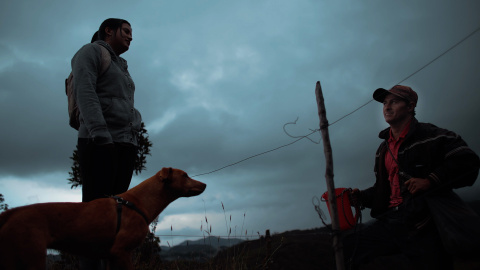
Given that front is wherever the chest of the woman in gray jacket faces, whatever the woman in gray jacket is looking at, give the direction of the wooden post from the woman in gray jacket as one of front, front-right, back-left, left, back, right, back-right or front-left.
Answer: front-left

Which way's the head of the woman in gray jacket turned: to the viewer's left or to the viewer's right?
to the viewer's right

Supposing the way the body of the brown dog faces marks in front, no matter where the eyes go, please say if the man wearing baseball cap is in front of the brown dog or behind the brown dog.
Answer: in front

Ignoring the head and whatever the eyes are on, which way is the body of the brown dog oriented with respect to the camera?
to the viewer's right

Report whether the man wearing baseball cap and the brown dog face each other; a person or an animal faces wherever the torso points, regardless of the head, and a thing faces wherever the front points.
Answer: yes

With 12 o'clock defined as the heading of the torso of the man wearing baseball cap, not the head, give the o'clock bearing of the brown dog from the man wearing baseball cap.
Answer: The brown dog is roughly at 12 o'clock from the man wearing baseball cap.

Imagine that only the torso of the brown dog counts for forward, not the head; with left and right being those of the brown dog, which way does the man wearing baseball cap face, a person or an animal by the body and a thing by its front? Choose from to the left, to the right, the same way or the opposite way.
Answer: the opposite way

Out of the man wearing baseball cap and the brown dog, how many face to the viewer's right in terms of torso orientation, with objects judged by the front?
1

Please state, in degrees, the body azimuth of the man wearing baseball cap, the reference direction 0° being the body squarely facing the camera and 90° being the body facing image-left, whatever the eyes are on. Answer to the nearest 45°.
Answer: approximately 45°

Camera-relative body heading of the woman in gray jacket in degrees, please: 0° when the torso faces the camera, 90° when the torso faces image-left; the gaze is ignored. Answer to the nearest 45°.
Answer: approximately 315°
